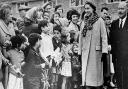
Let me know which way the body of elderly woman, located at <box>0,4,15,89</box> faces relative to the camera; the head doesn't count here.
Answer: to the viewer's right
